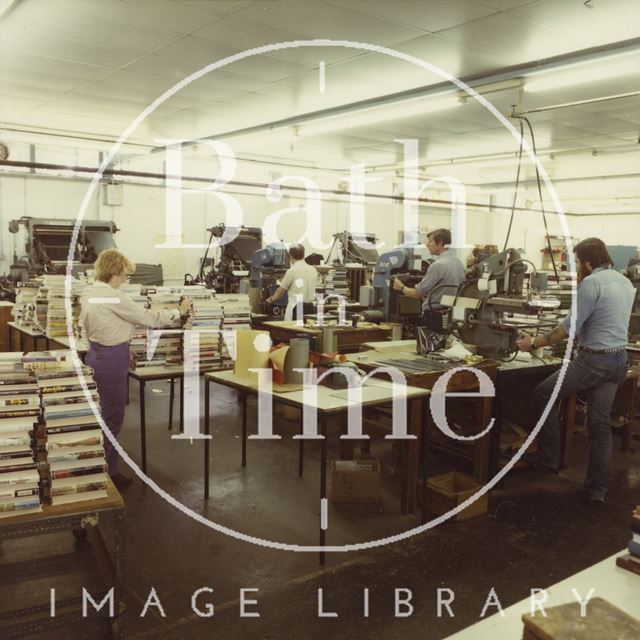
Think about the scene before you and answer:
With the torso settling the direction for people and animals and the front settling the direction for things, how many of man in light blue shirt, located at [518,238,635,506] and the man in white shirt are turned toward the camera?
0

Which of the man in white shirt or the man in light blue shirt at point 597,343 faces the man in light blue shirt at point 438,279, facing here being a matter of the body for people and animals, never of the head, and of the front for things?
the man in light blue shirt at point 597,343

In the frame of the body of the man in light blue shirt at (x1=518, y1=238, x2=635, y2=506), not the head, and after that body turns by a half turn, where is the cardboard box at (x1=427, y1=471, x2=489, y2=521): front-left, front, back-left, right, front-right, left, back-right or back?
right

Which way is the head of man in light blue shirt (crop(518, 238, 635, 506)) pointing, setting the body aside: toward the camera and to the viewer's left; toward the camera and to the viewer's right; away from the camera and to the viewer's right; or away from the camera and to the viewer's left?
away from the camera and to the viewer's left

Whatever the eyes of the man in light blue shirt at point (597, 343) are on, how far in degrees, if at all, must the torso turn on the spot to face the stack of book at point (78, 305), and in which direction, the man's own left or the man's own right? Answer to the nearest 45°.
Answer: approximately 45° to the man's own left

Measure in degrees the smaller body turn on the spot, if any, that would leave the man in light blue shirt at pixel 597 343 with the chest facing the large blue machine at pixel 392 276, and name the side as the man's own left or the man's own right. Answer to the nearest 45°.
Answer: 0° — they already face it

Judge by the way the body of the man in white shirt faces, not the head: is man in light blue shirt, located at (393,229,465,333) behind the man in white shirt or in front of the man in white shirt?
behind

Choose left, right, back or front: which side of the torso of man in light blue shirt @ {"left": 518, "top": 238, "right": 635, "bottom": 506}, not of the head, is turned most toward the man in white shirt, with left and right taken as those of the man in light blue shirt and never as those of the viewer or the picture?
front

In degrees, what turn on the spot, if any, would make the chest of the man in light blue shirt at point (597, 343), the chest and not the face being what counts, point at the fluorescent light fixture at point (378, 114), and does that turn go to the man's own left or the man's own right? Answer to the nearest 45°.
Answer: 0° — they already face it

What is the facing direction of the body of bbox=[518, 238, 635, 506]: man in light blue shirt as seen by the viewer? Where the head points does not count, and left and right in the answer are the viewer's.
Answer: facing away from the viewer and to the left of the viewer

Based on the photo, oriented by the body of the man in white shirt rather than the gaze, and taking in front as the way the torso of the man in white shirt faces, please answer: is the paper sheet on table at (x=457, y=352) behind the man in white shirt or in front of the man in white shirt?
behind

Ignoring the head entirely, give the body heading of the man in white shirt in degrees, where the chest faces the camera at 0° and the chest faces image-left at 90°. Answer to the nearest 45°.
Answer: approximately 135°

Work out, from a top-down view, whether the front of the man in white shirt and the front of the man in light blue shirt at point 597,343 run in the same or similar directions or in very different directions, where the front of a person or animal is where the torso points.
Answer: same or similar directions
